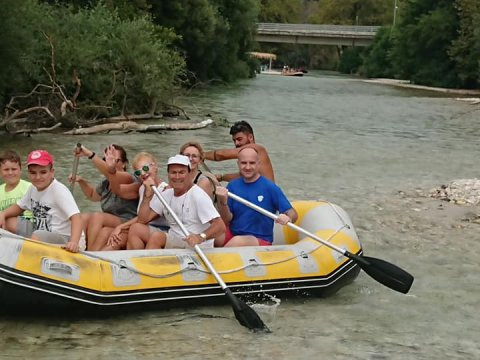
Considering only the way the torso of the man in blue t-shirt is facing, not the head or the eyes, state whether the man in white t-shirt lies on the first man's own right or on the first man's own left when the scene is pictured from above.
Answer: on the first man's own right

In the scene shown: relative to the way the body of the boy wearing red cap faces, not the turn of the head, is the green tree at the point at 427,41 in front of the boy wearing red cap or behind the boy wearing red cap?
behind

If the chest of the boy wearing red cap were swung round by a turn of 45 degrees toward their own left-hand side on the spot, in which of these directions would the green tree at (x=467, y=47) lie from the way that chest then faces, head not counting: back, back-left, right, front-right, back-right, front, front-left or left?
back-left

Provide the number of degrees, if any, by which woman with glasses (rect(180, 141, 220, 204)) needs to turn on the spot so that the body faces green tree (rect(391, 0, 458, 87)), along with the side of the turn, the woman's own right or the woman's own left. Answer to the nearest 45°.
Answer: approximately 135° to the woman's own right

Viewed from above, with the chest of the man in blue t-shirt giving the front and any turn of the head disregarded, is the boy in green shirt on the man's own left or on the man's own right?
on the man's own right

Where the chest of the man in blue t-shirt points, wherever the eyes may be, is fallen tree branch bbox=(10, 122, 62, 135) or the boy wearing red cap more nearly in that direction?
the boy wearing red cap
